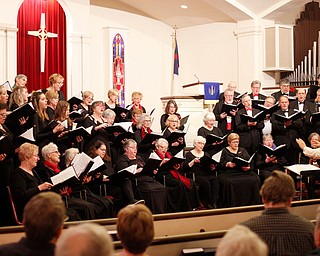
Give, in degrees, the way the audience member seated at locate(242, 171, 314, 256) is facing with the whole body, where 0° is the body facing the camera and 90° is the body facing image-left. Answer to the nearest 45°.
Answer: approximately 180°

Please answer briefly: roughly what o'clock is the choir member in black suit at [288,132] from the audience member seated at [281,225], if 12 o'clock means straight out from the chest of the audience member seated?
The choir member in black suit is roughly at 12 o'clock from the audience member seated.

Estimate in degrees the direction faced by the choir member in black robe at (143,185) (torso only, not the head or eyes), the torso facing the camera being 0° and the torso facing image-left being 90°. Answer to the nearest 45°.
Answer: approximately 315°

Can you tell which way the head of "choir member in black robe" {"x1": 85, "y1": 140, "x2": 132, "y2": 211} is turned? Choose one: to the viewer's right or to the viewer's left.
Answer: to the viewer's right

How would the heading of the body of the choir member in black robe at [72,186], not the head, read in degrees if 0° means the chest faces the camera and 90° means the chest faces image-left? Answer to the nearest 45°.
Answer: approximately 315°

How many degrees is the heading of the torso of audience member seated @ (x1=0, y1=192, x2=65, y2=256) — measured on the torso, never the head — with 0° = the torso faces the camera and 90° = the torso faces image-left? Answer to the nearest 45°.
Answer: approximately 225°

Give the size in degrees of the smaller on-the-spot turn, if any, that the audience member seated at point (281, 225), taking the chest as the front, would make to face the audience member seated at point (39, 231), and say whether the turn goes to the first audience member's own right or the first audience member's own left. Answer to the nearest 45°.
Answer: approximately 135° to the first audience member's own left
